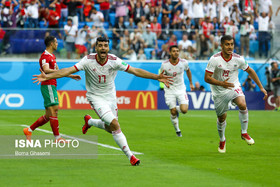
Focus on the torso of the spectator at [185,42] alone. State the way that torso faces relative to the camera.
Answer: toward the camera

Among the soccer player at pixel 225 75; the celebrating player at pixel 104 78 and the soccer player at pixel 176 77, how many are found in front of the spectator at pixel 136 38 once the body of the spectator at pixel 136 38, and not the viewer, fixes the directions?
3

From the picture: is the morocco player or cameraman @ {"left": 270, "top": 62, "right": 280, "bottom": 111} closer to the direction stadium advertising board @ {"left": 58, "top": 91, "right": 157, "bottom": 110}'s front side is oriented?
the morocco player

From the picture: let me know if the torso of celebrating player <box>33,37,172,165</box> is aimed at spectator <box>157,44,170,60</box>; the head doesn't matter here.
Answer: no

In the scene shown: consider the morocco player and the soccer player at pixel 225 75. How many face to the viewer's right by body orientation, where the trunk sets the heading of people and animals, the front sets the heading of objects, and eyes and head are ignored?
1

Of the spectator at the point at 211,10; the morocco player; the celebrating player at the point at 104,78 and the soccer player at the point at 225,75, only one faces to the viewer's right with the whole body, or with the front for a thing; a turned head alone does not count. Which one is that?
the morocco player

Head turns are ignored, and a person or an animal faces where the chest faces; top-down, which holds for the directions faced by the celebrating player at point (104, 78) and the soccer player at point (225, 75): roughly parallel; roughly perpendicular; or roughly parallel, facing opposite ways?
roughly parallel

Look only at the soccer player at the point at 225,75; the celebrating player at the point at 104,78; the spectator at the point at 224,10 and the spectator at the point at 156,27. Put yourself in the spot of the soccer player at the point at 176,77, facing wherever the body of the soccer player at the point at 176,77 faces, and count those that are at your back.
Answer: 2

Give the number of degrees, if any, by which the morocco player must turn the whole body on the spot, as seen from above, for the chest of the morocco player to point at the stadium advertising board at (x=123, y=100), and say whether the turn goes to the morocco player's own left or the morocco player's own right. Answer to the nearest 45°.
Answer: approximately 90° to the morocco player's own left

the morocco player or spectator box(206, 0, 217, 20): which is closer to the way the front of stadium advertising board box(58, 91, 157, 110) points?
the morocco player

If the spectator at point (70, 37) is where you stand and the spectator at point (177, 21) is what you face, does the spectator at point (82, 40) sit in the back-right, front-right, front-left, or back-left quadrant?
front-right

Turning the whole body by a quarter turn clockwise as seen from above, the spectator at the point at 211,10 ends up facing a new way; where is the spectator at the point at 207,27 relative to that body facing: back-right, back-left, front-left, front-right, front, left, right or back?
left

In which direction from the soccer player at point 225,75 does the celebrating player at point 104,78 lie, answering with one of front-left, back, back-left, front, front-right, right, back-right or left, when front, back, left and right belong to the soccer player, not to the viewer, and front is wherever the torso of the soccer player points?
front-right

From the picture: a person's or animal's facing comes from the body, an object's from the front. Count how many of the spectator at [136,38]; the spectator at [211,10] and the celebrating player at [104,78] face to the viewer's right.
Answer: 0

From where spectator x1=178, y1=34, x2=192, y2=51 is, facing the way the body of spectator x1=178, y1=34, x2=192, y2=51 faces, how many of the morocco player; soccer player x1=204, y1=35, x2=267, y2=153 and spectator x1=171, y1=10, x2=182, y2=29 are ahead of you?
2

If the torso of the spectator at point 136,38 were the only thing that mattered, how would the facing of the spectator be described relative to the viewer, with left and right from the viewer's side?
facing the viewer

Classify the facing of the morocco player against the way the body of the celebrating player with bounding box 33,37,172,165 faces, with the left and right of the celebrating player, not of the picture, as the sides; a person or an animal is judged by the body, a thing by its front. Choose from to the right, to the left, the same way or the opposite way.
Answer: to the left

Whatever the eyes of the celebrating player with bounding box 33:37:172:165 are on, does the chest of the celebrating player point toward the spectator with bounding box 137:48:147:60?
no

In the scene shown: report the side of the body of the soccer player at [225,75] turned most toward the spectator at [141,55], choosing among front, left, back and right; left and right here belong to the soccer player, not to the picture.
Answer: back

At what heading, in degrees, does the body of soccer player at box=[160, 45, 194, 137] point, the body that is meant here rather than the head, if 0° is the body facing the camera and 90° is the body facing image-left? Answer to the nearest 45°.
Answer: approximately 0°
